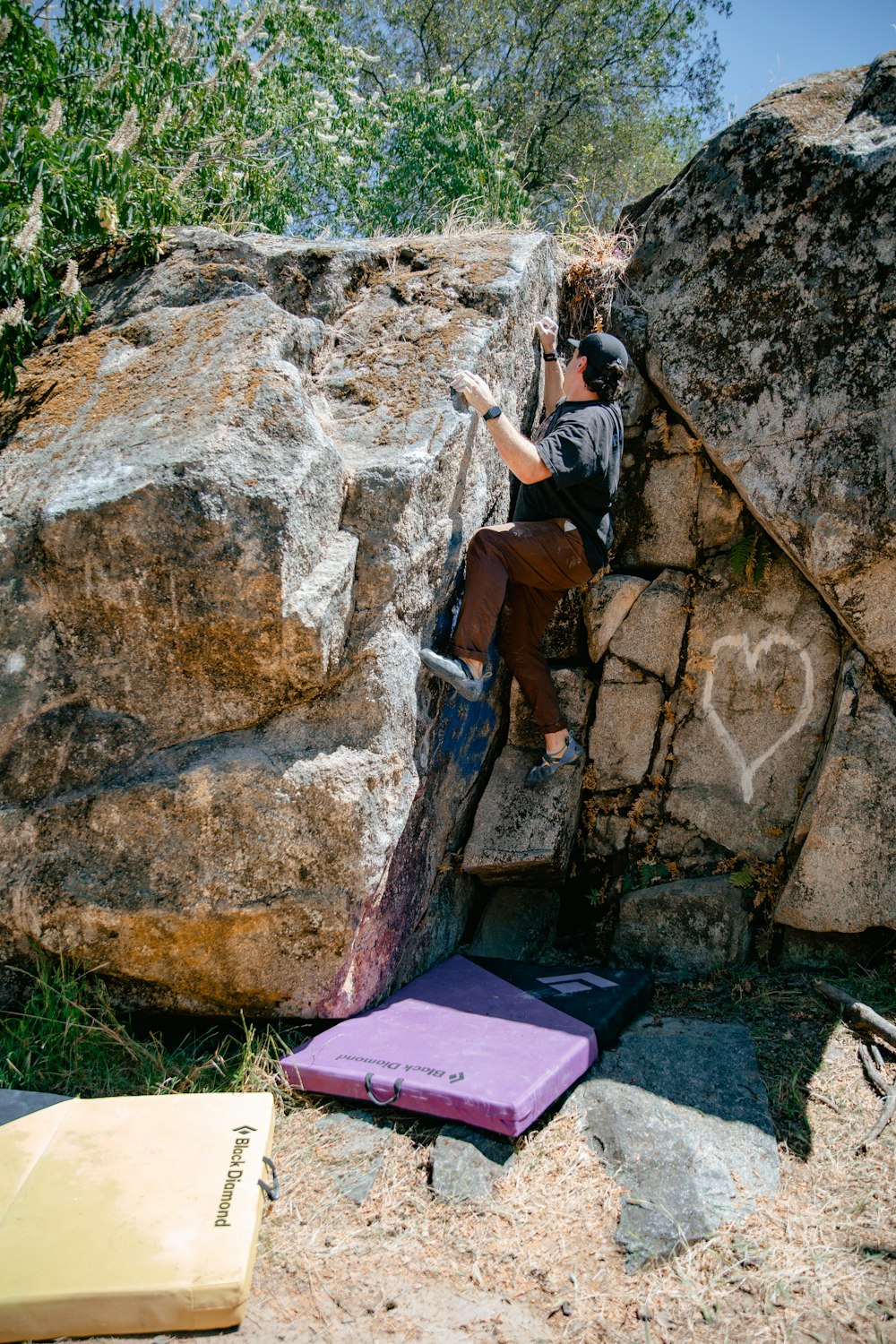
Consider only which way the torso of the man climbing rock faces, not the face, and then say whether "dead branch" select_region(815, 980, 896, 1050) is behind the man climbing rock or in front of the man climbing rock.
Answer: behind

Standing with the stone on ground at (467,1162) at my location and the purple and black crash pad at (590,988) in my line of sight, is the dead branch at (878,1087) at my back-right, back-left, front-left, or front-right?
front-right

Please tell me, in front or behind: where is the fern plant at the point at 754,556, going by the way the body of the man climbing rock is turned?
behind

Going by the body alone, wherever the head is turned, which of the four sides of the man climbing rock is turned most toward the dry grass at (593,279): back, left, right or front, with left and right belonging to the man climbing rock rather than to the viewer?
right

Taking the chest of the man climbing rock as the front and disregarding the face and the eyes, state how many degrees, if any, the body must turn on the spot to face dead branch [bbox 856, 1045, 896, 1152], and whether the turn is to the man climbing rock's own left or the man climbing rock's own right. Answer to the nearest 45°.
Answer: approximately 135° to the man climbing rock's own left

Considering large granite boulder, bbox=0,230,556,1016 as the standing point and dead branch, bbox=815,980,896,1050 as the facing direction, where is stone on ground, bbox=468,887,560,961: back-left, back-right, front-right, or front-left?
front-left

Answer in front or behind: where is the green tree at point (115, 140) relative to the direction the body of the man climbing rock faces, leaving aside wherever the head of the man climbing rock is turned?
in front

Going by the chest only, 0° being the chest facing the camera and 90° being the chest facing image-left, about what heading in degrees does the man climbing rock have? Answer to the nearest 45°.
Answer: approximately 90°
